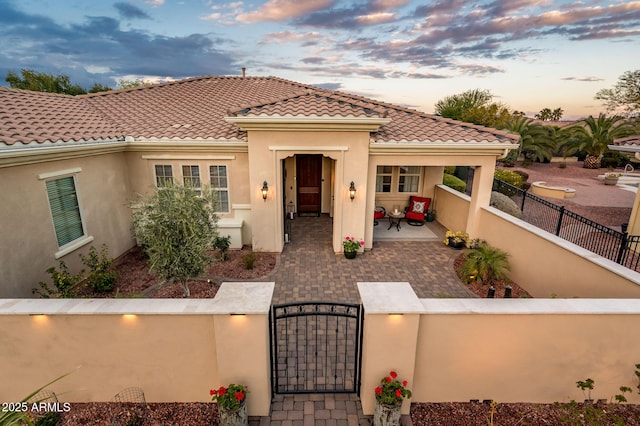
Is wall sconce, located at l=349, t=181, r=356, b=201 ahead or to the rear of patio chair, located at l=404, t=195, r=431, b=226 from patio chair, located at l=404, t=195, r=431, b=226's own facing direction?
ahead

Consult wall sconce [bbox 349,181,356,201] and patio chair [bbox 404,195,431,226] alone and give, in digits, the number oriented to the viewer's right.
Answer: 0

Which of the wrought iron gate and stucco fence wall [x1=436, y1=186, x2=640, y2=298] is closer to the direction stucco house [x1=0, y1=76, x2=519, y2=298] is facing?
the wrought iron gate

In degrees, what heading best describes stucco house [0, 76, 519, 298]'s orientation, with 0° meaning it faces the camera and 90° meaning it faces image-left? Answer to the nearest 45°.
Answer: approximately 0°

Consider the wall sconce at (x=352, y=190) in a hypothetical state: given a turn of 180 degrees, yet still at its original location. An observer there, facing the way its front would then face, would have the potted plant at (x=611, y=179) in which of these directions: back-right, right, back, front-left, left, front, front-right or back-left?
front-right

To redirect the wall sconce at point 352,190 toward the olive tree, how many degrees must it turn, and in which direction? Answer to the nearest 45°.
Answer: approximately 45° to its right

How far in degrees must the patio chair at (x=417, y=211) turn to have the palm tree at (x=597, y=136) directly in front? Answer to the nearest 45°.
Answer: approximately 180°

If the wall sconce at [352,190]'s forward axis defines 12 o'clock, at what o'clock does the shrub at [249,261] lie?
The shrub is roughly at 2 o'clock from the wall sconce.

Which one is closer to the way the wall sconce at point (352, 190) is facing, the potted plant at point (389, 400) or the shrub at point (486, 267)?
the potted plant

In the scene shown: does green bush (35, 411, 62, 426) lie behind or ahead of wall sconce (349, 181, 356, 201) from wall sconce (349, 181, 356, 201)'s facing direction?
ahead

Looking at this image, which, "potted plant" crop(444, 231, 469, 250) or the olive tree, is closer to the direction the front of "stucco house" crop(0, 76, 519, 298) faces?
the olive tree

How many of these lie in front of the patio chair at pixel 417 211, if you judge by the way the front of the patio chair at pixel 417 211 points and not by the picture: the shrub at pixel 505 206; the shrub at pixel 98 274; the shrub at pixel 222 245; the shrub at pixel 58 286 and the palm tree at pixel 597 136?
3

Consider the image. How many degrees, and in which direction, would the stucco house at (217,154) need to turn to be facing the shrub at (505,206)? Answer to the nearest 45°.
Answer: approximately 90° to its left

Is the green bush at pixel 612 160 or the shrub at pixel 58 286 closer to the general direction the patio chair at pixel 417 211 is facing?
the shrub

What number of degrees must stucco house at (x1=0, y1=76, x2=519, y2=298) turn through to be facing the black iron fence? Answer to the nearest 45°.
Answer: approximately 90° to its left
